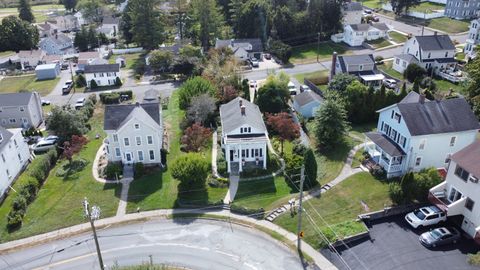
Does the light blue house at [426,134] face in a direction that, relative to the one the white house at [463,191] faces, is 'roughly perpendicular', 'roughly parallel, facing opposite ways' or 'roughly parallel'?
roughly parallel

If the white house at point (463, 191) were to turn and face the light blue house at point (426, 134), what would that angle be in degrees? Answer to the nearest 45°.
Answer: approximately 90° to its right

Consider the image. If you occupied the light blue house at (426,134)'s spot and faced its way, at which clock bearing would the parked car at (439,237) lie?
The parked car is roughly at 10 o'clock from the light blue house.

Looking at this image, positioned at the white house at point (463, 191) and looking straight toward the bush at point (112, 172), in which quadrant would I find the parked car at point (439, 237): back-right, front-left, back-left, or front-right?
front-left

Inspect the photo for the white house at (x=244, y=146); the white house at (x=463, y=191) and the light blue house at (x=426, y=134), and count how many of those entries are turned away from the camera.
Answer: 0

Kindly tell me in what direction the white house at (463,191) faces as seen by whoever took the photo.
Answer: facing the viewer and to the left of the viewer

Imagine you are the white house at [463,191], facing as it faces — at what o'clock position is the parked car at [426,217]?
The parked car is roughly at 12 o'clock from the white house.

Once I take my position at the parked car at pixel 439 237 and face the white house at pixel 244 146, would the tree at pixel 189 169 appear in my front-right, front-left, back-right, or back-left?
front-left

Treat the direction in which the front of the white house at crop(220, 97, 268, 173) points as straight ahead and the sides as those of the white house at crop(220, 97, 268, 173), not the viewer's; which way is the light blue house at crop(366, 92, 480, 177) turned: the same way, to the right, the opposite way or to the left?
to the right

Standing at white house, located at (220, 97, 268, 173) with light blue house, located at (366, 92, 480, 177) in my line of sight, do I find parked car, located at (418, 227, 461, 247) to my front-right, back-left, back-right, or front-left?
front-right

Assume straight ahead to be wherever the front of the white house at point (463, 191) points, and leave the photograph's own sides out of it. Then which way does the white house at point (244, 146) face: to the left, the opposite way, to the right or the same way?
to the left

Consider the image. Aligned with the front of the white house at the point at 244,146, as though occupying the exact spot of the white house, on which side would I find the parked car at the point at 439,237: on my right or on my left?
on my left

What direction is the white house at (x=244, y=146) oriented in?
toward the camera

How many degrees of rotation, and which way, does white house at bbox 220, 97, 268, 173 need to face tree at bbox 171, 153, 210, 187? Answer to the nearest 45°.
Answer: approximately 45° to its right

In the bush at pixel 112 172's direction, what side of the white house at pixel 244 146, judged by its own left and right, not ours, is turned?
right

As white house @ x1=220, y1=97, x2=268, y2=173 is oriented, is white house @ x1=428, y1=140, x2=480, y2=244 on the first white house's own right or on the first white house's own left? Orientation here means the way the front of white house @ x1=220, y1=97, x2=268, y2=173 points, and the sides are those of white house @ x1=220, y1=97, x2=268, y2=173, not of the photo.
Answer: on the first white house's own left
